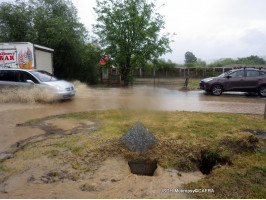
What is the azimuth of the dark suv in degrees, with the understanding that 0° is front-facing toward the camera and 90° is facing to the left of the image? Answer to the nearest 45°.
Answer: approximately 90°

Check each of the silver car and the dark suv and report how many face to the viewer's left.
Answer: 1

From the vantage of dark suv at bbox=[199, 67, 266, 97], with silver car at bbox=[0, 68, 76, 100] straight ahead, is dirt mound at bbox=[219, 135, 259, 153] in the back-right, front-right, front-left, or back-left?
front-left

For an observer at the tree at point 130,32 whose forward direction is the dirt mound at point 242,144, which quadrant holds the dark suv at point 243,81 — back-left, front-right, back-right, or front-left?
front-left

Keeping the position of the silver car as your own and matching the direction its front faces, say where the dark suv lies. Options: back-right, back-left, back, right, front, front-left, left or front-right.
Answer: front-left

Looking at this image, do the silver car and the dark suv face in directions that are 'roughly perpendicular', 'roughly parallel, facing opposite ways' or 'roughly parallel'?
roughly parallel, facing opposite ways

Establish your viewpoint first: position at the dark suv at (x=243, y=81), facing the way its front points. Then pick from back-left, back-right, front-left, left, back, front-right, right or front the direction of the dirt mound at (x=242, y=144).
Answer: left

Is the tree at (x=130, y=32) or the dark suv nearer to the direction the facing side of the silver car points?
the dark suv

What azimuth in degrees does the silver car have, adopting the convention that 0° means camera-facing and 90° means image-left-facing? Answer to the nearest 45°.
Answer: approximately 315°

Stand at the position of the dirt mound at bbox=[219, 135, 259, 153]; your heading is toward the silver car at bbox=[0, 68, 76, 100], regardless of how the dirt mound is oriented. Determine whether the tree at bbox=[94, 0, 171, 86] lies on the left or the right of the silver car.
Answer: right

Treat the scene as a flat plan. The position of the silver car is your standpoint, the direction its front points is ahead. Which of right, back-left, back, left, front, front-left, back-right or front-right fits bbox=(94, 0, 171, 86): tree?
left

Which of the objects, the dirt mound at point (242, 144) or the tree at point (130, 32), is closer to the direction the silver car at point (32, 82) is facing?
the dirt mound

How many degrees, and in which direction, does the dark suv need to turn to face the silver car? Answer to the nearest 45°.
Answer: approximately 45° to its left
